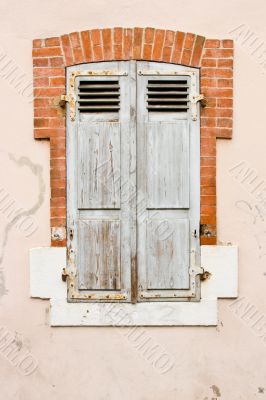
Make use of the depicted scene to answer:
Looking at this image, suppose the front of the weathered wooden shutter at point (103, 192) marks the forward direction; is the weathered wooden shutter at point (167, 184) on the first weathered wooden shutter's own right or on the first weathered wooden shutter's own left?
on the first weathered wooden shutter's own left

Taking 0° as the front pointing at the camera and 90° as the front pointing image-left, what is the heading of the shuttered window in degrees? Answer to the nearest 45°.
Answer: approximately 0°

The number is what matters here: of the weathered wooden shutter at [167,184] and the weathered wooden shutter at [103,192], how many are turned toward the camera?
2

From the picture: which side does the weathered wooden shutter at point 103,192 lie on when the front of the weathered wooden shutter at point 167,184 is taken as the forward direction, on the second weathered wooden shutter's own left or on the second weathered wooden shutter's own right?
on the second weathered wooden shutter's own right

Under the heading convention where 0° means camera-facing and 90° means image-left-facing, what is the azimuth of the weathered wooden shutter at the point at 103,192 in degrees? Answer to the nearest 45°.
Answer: approximately 0°
